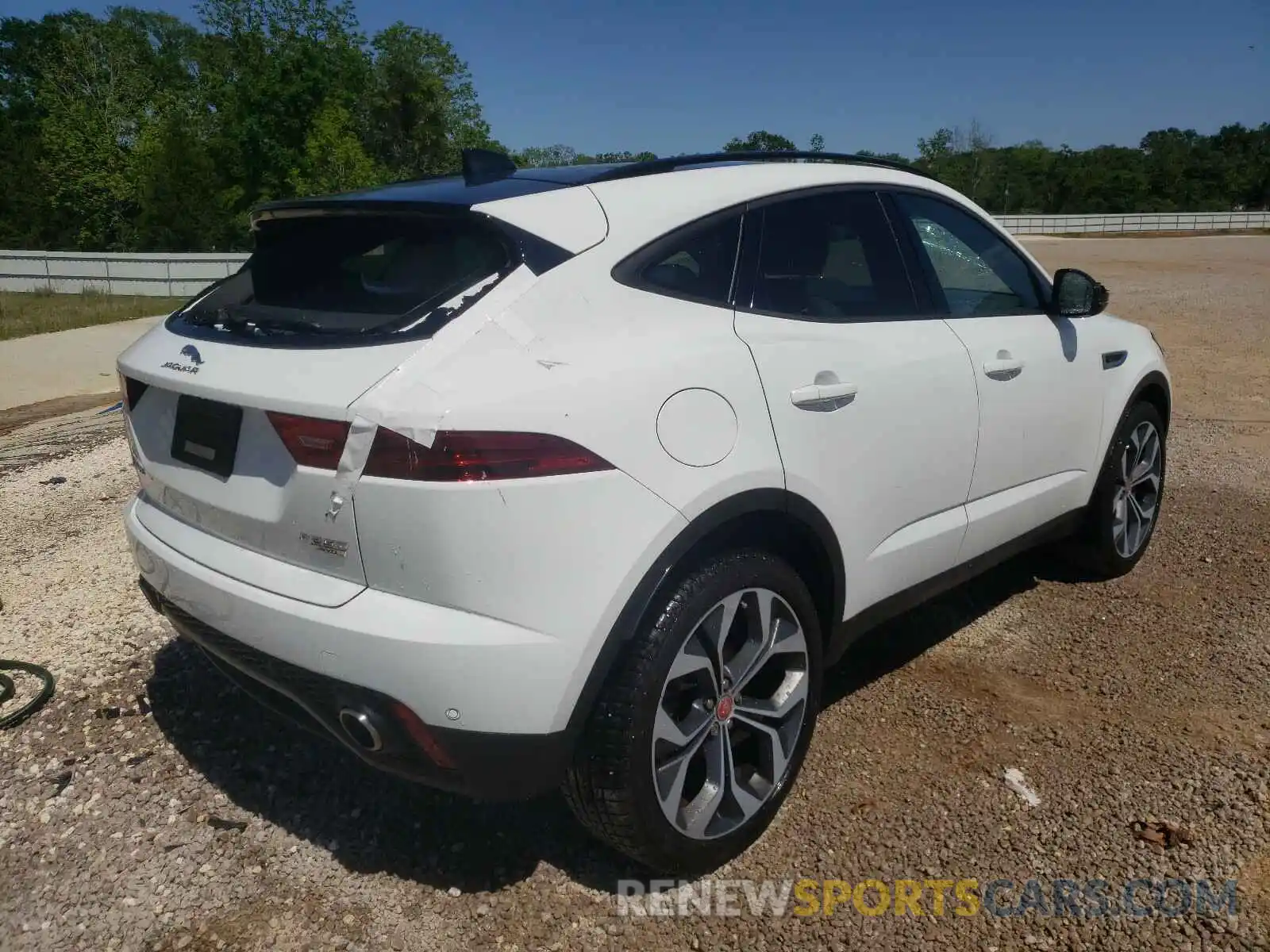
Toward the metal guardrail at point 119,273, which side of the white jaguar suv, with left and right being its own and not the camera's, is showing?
left

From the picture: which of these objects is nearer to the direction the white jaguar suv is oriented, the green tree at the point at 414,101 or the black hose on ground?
the green tree

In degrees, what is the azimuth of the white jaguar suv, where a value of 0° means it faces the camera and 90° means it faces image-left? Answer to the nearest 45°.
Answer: approximately 225°

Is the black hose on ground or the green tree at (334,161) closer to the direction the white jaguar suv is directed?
the green tree

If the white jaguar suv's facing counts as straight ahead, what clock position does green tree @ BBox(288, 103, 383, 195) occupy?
The green tree is roughly at 10 o'clock from the white jaguar suv.

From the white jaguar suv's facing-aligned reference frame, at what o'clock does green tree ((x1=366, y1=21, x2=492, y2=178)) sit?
The green tree is roughly at 10 o'clock from the white jaguar suv.

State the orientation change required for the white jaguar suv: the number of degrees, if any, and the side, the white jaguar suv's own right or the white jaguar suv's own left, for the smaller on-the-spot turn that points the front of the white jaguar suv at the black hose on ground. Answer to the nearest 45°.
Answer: approximately 135° to the white jaguar suv's own left

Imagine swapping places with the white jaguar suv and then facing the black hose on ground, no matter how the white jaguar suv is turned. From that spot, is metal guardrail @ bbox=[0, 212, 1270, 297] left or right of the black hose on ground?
right

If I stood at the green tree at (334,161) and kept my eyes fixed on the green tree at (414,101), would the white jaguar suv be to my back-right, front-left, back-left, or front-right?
back-right
